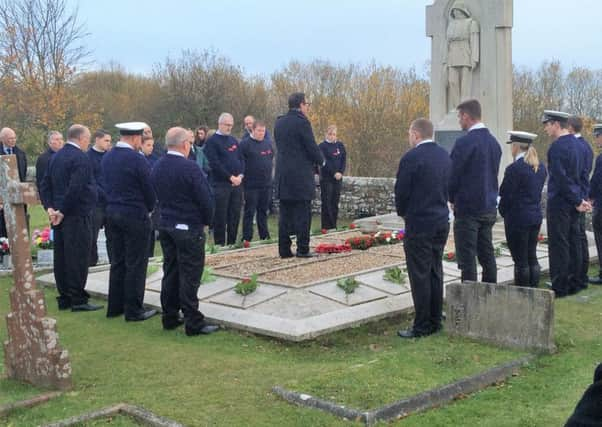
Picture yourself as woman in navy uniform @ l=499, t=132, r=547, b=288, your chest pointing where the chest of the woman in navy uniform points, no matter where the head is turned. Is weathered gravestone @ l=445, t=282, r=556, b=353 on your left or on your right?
on your left

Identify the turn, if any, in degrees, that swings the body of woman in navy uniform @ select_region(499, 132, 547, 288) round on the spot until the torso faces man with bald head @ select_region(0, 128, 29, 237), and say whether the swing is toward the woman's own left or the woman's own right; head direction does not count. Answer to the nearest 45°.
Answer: approximately 45° to the woman's own left

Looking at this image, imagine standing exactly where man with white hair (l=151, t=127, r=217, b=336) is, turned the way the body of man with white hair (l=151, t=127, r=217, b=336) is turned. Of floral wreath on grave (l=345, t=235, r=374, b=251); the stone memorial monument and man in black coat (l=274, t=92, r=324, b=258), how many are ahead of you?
3

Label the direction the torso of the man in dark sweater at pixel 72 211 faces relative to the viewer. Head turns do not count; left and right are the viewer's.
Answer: facing away from the viewer and to the right of the viewer

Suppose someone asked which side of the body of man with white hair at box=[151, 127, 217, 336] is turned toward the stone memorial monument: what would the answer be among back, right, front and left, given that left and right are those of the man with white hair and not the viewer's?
front

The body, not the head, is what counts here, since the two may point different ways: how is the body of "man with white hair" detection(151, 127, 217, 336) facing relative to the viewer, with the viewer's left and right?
facing away from the viewer and to the right of the viewer

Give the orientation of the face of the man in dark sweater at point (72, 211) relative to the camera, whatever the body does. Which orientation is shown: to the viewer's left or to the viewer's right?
to the viewer's right

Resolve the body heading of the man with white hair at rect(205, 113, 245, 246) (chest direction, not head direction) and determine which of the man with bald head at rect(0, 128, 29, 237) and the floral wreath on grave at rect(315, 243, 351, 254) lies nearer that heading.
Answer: the floral wreath on grave

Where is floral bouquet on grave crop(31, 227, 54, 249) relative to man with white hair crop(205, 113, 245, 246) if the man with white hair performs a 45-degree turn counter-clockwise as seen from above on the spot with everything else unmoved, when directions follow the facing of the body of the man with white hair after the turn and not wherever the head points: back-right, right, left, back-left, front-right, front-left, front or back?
back

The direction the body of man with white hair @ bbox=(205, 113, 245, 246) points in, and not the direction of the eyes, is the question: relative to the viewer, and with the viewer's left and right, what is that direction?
facing the viewer and to the right of the viewer

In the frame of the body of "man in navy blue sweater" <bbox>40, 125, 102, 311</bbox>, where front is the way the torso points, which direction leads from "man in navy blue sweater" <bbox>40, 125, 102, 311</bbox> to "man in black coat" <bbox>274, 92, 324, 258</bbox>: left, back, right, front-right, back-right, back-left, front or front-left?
front-right

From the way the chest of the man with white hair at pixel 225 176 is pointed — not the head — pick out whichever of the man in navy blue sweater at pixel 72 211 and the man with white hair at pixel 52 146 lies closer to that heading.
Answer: the man in navy blue sweater
